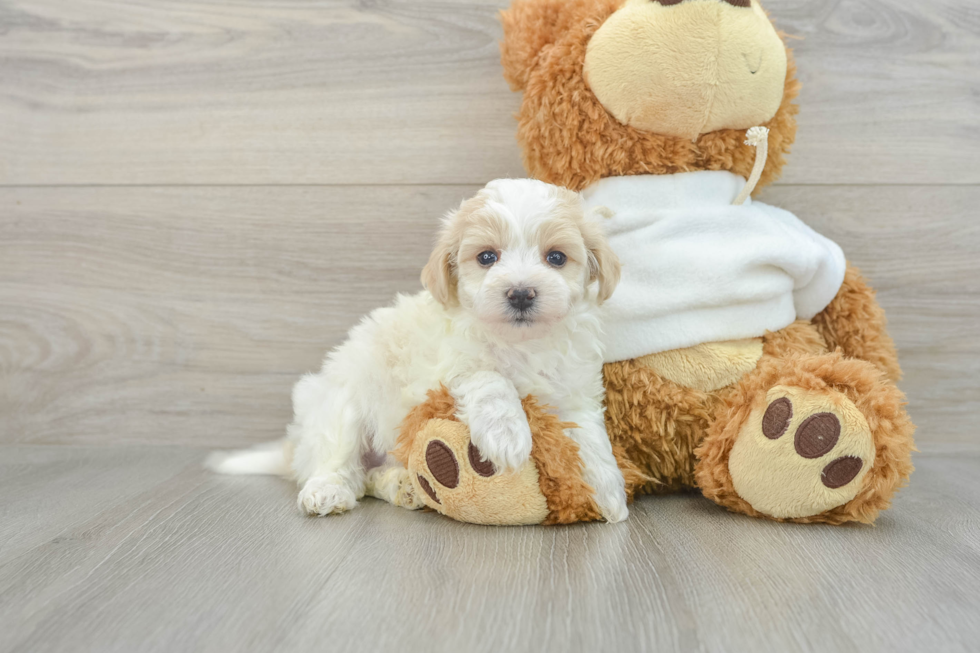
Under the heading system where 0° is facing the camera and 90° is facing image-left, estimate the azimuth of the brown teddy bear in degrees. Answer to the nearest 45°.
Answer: approximately 0°

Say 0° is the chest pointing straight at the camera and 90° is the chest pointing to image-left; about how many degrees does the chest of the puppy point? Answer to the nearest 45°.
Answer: approximately 315°
